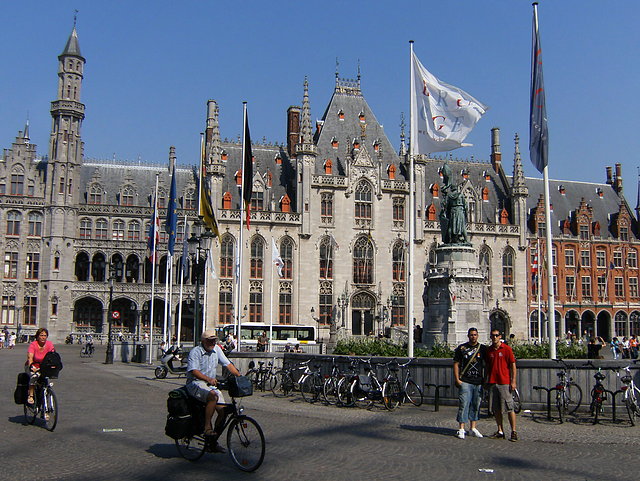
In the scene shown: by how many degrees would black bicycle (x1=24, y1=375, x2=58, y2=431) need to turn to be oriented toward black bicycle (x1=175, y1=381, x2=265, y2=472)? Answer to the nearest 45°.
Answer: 0° — it already faces it

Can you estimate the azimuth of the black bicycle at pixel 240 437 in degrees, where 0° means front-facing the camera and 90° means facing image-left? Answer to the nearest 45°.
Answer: approximately 315°

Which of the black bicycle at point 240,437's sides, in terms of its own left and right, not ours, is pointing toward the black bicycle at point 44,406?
back

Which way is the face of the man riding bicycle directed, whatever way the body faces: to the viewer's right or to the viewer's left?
to the viewer's right

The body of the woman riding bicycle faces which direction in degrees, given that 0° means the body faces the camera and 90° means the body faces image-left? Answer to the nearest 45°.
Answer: approximately 315°

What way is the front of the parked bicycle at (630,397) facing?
away from the camera

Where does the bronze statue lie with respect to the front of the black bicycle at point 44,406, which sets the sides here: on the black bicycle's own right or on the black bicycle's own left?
on the black bicycle's own left
